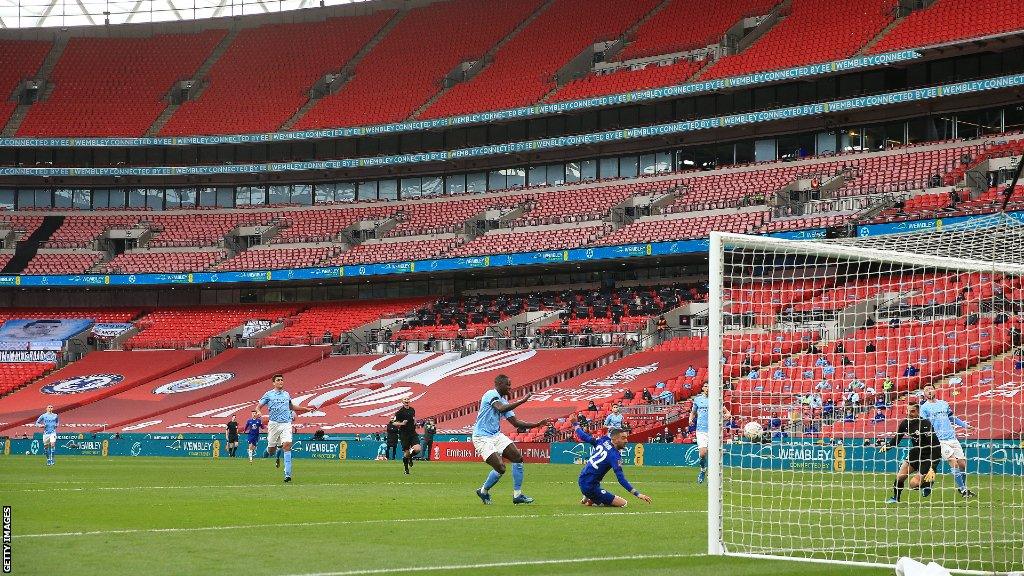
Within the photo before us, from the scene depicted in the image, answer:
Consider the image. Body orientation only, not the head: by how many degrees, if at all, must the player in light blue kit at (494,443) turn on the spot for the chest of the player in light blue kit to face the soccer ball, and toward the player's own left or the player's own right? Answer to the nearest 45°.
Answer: approximately 45° to the player's own left

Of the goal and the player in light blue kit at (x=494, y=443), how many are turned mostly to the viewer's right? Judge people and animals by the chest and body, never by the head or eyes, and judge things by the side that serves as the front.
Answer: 1

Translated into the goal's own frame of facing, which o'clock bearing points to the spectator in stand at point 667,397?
The spectator in stand is roughly at 1 o'clock from the goal.

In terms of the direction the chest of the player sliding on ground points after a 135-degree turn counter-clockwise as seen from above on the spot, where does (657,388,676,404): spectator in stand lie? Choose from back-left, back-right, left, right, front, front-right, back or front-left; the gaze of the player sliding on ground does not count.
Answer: right

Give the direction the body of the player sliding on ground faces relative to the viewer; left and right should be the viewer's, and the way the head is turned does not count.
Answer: facing away from the viewer and to the right of the viewer

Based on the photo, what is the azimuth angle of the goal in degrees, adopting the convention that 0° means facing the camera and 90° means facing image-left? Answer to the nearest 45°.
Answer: approximately 135°

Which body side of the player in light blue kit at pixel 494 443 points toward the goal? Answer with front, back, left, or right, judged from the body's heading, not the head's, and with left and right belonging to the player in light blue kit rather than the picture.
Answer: front

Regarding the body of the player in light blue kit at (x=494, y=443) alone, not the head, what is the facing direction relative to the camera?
to the viewer's right

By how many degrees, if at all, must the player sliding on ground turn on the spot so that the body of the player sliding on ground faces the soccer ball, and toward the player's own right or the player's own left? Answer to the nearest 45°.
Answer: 0° — they already face it

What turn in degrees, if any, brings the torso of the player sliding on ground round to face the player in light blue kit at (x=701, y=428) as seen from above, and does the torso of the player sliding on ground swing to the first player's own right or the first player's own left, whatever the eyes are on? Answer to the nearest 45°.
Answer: approximately 45° to the first player's own left
